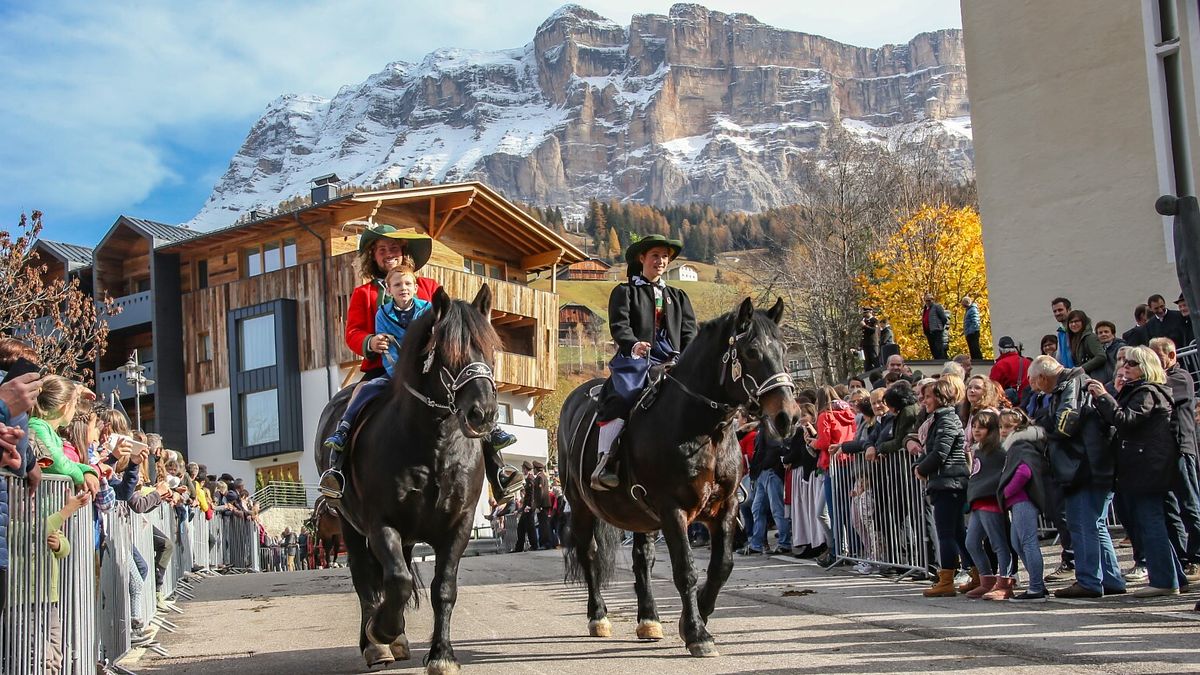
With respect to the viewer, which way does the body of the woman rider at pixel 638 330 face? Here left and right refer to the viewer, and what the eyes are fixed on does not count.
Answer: facing the viewer and to the right of the viewer

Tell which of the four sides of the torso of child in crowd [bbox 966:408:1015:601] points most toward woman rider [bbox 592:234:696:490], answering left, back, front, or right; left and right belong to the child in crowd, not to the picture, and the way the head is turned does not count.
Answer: front

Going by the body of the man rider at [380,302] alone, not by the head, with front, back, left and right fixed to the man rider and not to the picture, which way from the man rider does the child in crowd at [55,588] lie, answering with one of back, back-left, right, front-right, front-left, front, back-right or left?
front-right

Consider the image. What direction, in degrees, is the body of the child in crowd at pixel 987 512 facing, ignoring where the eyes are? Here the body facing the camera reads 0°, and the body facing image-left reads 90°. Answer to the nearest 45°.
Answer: approximately 45°

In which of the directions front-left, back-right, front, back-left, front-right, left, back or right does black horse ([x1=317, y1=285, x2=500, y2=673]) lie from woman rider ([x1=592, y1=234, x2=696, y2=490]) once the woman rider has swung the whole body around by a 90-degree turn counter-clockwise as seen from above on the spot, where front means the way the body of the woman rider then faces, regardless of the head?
back

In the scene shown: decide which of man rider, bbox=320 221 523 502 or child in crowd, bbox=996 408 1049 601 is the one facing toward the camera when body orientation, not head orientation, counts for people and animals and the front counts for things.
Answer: the man rider

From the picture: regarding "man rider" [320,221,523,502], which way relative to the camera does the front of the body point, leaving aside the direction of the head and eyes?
toward the camera

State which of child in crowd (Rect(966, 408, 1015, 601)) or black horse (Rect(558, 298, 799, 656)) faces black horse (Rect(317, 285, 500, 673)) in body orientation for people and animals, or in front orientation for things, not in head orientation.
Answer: the child in crowd

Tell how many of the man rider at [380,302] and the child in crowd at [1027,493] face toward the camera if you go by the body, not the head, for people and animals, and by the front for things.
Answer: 1

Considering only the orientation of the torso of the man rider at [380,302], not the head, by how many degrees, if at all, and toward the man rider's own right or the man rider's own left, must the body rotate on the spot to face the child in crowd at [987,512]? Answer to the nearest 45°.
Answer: approximately 90° to the man rider's own left

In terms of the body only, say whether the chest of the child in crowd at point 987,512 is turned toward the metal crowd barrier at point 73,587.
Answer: yes

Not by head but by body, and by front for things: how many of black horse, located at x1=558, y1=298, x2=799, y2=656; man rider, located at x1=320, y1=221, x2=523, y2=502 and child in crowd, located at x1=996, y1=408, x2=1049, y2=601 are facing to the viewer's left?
1

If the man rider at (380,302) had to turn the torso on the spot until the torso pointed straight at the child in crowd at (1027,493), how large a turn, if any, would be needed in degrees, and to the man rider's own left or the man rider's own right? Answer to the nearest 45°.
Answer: approximately 90° to the man rider's own left

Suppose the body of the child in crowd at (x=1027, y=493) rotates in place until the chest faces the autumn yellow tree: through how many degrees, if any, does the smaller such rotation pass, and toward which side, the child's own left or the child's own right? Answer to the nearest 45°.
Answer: approximately 90° to the child's own right

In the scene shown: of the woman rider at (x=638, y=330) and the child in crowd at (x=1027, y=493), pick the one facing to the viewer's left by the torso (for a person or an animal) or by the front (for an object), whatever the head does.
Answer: the child in crowd

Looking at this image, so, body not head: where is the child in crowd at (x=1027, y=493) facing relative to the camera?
to the viewer's left

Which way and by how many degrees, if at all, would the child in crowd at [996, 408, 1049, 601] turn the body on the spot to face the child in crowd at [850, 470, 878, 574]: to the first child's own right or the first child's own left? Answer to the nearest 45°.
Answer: approximately 45° to the first child's own right

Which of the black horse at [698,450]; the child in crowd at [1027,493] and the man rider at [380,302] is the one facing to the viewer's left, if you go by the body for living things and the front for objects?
the child in crowd
